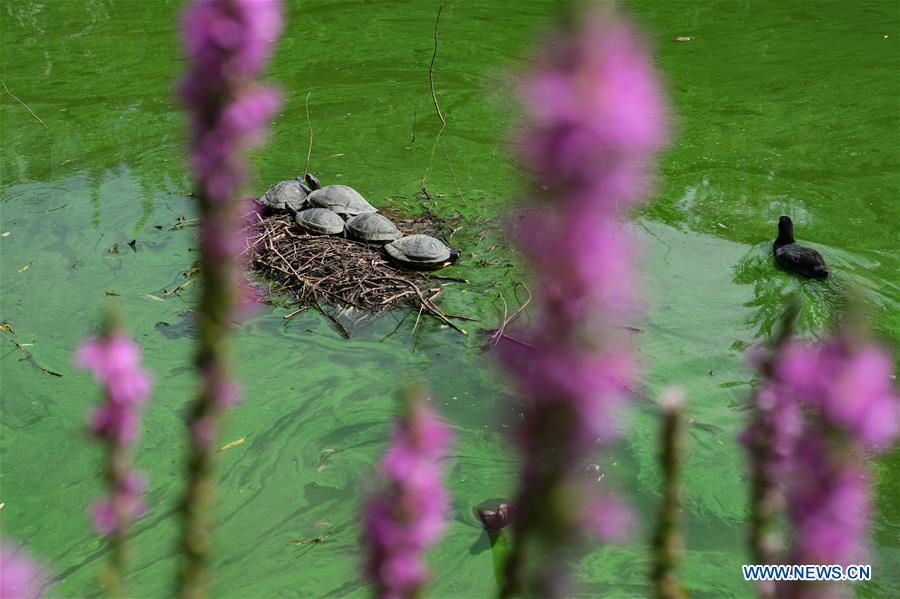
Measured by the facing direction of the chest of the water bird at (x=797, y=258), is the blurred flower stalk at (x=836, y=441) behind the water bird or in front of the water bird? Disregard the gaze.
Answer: behind

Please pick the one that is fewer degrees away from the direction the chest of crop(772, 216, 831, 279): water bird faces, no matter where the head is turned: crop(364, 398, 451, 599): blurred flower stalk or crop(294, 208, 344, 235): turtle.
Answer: the turtle

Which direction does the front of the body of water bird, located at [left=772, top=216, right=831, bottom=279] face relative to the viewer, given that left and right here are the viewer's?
facing away from the viewer and to the left of the viewer

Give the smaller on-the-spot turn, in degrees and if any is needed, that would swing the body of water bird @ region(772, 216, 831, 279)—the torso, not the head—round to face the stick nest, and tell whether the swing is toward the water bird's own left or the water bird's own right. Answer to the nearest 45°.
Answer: approximately 45° to the water bird's own left

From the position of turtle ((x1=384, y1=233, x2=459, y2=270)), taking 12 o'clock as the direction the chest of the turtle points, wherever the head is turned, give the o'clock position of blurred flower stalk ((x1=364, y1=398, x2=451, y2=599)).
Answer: The blurred flower stalk is roughly at 3 o'clock from the turtle.

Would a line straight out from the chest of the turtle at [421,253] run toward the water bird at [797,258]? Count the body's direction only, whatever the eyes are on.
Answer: yes

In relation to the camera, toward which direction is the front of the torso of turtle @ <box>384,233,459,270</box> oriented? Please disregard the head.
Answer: to the viewer's right

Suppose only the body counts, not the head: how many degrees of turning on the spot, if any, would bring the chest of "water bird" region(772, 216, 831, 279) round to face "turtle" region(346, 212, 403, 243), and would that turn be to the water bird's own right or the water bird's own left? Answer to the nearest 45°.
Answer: approximately 45° to the water bird's own left

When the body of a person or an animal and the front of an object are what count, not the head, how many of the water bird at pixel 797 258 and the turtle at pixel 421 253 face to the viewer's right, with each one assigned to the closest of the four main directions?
1
